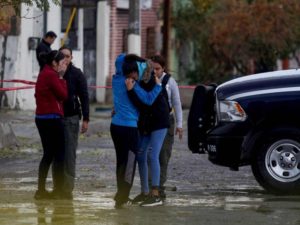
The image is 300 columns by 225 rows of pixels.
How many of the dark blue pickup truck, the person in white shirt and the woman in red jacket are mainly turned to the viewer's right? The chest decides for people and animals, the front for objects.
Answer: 1

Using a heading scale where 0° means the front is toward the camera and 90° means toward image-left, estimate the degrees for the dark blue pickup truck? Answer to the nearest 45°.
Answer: approximately 90°

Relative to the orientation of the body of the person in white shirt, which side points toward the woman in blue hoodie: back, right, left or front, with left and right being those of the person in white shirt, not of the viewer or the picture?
front

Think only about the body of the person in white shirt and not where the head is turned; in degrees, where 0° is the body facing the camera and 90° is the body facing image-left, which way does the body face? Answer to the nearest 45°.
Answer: approximately 45°

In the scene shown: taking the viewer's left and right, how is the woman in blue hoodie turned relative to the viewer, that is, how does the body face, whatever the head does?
facing to the right of the viewer

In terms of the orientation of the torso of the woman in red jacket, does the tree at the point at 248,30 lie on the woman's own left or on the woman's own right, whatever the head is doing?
on the woman's own left

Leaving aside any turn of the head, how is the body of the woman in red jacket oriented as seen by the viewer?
to the viewer's right

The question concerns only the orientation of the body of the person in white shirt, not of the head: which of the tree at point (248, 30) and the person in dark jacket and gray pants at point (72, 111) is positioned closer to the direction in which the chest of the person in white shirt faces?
the person in dark jacket and gray pants

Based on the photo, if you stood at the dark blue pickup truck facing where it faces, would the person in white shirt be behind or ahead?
ahead

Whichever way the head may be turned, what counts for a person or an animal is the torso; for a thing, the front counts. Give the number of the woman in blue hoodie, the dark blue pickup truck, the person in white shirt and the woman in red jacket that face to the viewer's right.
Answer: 2

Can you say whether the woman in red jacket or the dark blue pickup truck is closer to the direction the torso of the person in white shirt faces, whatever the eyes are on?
the woman in red jacket

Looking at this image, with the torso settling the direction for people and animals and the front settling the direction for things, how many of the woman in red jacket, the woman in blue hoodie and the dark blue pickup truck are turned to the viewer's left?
1
